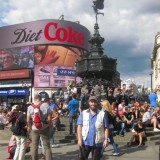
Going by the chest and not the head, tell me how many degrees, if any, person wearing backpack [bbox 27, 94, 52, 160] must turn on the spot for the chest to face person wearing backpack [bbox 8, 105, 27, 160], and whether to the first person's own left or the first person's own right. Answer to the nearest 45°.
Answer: approximately 45° to the first person's own left

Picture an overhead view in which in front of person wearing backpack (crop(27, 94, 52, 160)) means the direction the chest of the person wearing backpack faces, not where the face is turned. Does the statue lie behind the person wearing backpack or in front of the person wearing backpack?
in front

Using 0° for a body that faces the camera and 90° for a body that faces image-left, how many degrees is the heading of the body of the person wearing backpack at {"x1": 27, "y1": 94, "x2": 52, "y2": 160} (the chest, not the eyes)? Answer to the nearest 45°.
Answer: approximately 180°
